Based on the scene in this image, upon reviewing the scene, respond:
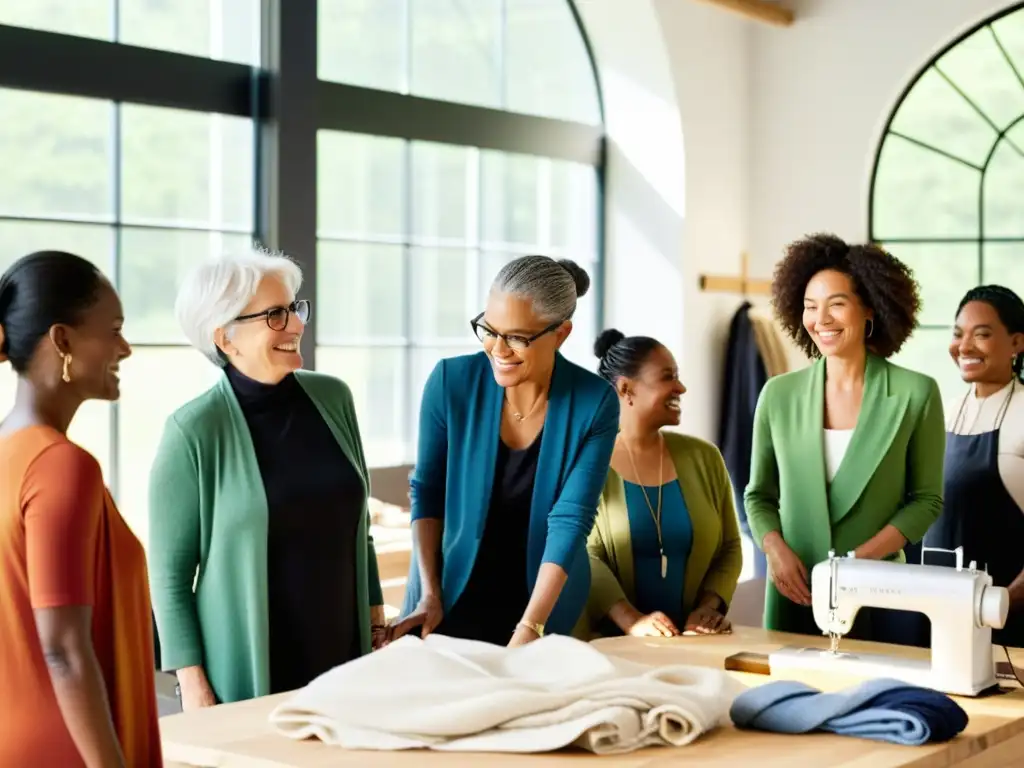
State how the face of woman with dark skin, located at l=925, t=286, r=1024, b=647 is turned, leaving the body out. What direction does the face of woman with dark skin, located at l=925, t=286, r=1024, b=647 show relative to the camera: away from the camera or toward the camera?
toward the camera

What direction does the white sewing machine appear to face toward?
toward the camera

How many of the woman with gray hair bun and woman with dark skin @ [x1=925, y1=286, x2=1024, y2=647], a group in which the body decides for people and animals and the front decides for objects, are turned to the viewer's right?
0

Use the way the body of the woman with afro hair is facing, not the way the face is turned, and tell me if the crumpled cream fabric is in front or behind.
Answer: in front

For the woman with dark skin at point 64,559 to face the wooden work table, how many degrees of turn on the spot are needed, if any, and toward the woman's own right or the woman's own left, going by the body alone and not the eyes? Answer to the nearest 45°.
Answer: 0° — they already face it

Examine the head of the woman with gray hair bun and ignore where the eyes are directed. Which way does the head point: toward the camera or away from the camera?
toward the camera

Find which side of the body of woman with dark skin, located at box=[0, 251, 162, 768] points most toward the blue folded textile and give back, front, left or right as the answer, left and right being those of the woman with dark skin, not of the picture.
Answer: front

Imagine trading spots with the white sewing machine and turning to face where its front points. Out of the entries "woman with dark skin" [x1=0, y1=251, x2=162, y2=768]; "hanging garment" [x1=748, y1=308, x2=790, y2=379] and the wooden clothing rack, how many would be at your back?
2

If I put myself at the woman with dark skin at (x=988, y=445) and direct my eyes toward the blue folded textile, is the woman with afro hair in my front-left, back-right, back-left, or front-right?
front-right

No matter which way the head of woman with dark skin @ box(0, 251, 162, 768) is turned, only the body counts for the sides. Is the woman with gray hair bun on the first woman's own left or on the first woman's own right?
on the first woman's own left

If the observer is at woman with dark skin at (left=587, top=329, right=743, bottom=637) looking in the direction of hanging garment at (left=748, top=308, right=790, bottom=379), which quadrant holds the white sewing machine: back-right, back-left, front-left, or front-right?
back-right

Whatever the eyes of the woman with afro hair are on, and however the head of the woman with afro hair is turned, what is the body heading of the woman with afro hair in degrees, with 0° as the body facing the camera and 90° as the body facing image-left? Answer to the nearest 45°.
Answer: approximately 45°

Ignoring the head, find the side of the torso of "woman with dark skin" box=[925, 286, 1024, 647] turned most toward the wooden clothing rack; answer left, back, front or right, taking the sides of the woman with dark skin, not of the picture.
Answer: right

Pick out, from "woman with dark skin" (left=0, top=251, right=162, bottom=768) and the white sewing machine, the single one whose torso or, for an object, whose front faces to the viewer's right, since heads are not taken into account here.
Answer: the woman with dark skin

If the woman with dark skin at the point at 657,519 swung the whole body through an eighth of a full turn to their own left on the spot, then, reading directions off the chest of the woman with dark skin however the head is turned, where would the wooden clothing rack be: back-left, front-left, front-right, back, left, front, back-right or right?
back-left
